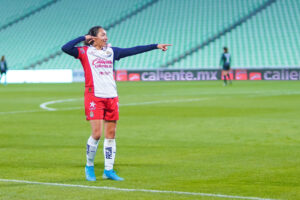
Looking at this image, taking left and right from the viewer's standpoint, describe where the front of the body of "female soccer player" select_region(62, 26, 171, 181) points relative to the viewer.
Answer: facing the viewer and to the right of the viewer
